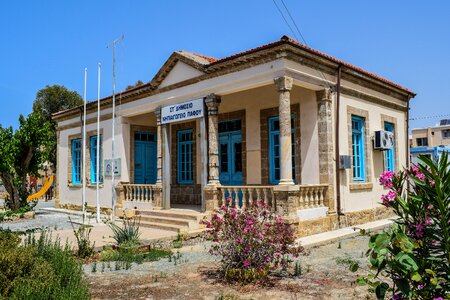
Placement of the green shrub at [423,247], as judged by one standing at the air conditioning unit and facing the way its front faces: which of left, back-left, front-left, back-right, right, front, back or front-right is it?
front-right

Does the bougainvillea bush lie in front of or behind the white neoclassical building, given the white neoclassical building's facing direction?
in front

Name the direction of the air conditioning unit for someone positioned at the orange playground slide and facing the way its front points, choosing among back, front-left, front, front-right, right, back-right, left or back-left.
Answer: back-left

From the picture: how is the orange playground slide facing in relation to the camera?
to the viewer's left

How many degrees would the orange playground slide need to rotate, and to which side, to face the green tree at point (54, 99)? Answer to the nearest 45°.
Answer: approximately 90° to its right

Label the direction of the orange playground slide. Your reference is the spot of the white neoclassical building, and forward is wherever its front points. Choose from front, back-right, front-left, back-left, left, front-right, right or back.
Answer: right

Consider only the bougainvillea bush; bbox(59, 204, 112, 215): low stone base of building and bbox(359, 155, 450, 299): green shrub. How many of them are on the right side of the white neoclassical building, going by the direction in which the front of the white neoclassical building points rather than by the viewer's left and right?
1

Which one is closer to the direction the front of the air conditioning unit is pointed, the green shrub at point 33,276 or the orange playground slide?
the green shrub

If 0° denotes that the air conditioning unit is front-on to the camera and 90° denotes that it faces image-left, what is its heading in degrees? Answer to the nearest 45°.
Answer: approximately 315°

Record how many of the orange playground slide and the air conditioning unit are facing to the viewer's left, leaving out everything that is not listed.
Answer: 1

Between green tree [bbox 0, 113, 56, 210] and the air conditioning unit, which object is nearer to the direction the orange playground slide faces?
the green tree

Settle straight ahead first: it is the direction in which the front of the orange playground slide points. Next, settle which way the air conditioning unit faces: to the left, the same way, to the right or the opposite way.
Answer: to the left

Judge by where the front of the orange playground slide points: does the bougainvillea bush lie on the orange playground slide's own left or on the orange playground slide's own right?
on the orange playground slide's own left
